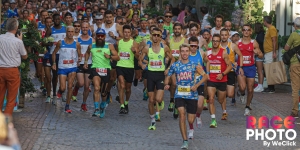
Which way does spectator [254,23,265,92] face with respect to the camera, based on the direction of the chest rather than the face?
to the viewer's left

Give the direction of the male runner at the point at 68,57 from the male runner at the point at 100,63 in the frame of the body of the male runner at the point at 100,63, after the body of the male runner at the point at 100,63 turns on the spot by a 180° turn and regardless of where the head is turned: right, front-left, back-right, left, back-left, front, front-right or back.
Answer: front-left

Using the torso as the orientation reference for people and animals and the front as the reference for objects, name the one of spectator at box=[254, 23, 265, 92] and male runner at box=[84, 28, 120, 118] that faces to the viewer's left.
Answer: the spectator

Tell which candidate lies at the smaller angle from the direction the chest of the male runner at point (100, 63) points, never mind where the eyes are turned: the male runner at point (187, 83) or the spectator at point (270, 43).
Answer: the male runner

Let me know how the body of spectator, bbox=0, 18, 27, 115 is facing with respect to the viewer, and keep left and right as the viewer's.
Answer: facing away from the viewer and to the right of the viewer

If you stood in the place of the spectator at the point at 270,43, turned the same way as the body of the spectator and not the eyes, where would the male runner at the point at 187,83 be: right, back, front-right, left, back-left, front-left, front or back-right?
left

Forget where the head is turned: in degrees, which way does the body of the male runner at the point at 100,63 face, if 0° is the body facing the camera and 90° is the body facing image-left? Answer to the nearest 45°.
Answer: approximately 0°

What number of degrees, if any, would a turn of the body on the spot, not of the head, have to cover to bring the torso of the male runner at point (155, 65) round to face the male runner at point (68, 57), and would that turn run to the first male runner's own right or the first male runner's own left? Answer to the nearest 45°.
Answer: approximately 135° to the first male runner's own right

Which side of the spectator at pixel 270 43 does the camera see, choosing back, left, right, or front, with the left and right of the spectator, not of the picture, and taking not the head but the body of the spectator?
left

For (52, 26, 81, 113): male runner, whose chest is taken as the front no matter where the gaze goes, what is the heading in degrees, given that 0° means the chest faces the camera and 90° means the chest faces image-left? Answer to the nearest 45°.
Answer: approximately 0°
